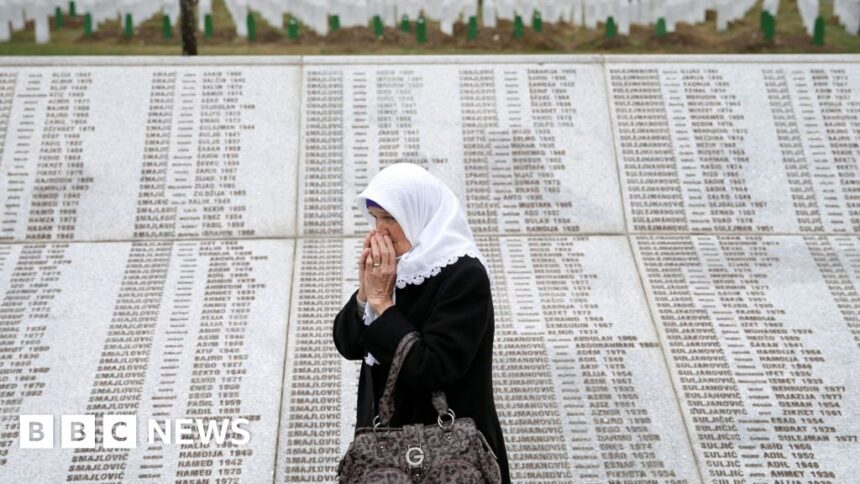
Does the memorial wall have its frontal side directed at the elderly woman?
yes

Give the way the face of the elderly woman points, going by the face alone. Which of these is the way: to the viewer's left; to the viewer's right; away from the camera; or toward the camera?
to the viewer's left

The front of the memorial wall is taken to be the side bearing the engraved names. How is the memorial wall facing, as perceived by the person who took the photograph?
facing the viewer
